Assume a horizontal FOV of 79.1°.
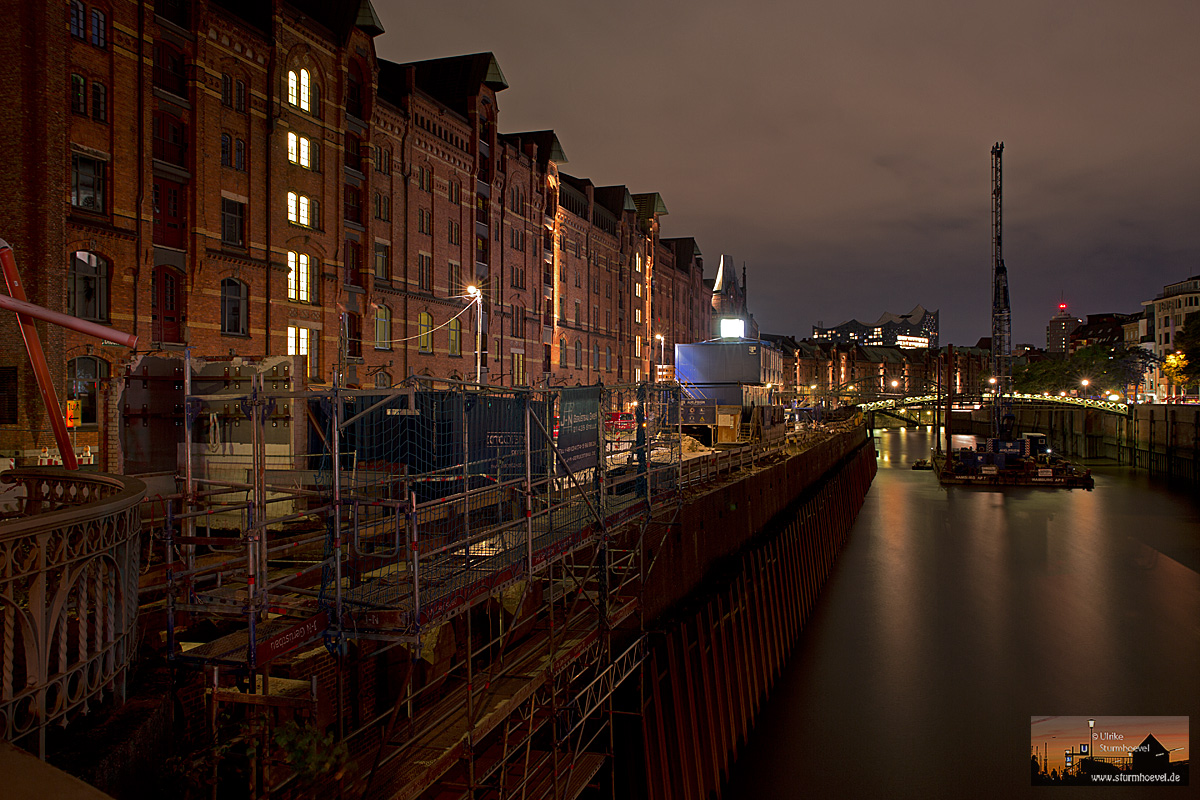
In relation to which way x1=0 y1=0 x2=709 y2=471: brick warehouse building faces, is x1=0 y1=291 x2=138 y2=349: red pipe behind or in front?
in front

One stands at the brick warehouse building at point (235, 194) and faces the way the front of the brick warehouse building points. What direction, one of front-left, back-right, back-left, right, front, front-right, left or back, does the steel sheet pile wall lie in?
front

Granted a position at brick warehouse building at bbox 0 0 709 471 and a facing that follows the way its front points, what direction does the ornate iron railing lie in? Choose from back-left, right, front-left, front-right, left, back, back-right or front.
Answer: front-right

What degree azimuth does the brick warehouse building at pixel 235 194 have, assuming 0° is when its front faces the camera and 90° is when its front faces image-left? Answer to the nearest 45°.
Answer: approximately 315°
